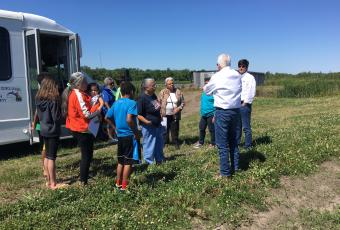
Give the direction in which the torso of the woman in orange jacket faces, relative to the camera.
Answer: to the viewer's right

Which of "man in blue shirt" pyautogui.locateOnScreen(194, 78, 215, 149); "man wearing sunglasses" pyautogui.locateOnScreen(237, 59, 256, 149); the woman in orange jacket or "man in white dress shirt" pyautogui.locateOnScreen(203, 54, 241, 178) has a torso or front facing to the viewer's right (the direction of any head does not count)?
the woman in orange jacket

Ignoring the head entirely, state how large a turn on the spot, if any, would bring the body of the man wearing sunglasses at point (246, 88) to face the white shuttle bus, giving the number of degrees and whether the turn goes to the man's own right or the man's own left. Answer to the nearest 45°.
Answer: approximately 45° to the man's own right

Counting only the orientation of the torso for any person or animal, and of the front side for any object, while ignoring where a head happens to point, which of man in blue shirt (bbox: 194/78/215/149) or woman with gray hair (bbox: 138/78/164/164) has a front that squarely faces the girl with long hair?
the man in blue shirt

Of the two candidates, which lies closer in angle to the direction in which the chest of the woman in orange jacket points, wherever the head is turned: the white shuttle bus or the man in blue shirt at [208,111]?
the man in blue shirt

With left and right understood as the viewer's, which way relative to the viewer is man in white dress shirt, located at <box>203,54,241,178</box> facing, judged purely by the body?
facing away from the viewer and to the left of the viewer

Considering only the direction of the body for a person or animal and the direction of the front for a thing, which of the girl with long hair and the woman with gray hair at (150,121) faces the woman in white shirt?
the girl with long hair

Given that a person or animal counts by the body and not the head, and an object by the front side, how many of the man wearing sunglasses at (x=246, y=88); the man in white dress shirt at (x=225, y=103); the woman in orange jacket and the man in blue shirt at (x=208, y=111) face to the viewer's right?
1

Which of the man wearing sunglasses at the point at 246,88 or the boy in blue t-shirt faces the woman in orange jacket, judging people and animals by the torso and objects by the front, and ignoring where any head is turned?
the man wearing sunglasses

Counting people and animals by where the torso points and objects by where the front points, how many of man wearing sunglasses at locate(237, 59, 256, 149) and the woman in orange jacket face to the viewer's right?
1

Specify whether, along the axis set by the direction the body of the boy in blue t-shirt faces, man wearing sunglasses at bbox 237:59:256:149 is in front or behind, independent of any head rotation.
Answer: in front

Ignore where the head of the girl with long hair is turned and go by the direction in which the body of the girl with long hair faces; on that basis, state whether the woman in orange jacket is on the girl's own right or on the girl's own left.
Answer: on the girl's own right

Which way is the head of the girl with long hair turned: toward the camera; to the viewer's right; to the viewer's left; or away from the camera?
away from the camera

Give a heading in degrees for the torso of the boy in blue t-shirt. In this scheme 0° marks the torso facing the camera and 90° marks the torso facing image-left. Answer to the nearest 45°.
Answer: approximately 225°
